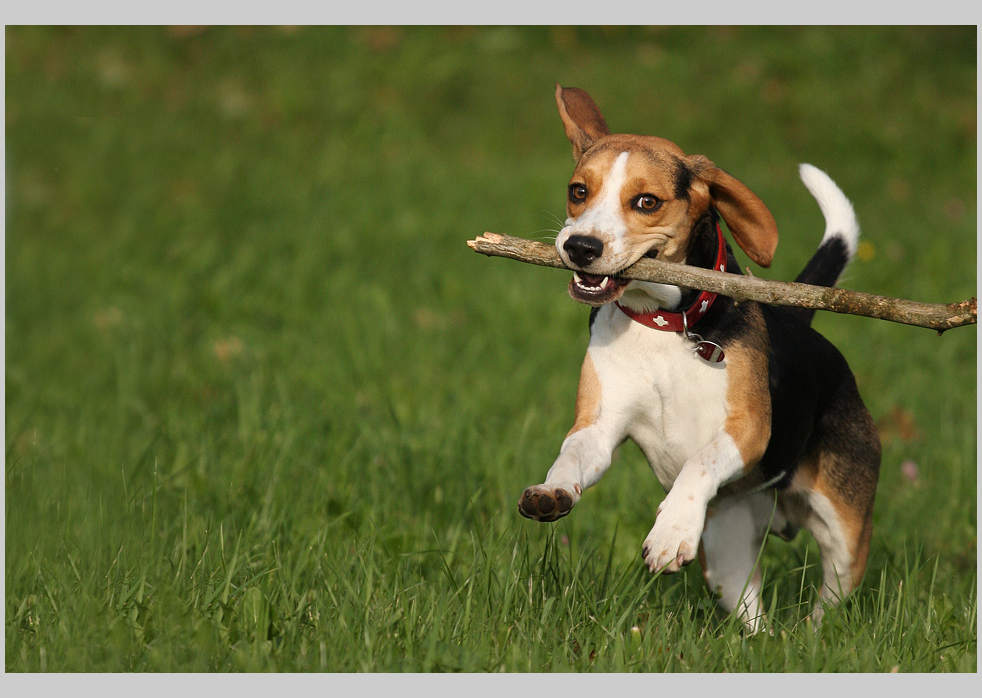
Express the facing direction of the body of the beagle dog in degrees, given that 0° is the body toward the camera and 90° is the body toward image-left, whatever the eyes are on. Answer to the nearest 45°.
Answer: approximately 45°
